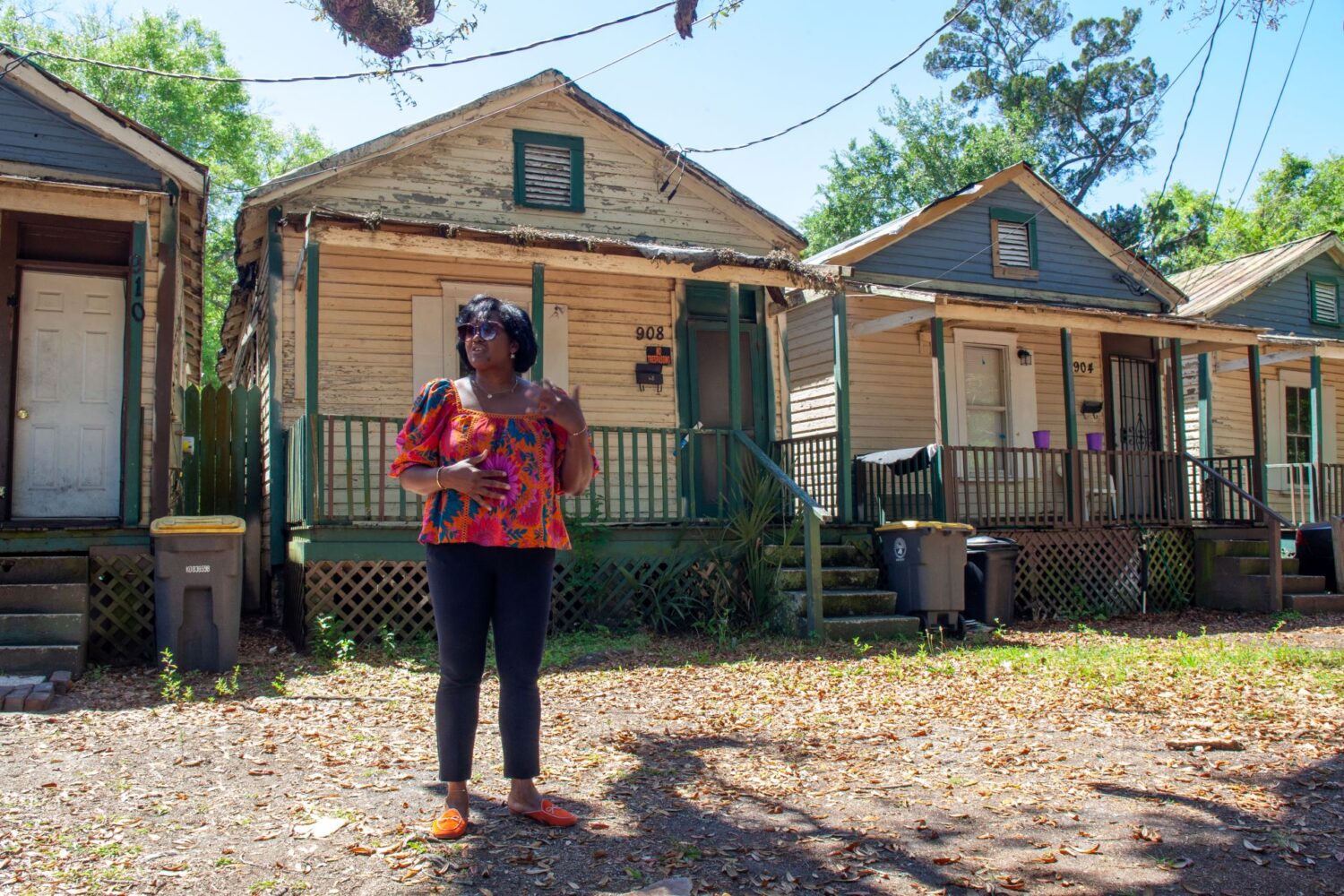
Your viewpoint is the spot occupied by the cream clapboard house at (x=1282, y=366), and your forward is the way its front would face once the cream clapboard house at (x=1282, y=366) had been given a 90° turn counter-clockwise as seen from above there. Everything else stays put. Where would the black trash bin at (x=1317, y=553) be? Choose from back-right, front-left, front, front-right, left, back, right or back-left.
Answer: back-right

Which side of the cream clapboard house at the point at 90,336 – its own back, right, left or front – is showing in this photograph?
front

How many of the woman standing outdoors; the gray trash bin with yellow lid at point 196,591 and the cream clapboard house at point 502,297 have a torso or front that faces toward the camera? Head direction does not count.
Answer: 3

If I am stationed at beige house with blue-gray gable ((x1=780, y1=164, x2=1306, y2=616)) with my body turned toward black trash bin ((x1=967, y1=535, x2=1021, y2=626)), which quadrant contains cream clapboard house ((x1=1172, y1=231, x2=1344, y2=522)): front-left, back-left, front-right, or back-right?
back-left

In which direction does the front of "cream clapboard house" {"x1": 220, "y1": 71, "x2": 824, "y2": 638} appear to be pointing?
toward the camera

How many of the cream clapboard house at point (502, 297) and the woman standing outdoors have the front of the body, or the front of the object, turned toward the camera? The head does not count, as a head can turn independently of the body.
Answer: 2

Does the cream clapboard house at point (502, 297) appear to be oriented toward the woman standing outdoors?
yes

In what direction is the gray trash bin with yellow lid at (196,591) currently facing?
toward the camera

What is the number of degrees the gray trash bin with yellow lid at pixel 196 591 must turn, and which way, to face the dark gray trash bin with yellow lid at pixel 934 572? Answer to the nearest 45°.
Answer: approximately 90° to its left

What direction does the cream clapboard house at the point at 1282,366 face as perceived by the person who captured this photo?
facing the viewer and to the right of the viewer

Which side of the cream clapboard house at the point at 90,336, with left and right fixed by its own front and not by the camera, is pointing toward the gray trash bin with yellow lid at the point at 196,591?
front

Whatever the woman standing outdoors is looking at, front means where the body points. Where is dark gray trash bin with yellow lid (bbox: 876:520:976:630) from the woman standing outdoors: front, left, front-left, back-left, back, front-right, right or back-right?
back-left

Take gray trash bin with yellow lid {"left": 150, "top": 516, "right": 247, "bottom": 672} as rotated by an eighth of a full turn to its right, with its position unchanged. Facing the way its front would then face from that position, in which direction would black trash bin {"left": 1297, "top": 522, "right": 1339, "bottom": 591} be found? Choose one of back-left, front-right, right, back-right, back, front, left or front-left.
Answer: back-left
